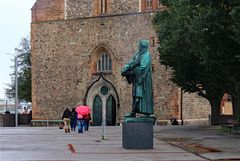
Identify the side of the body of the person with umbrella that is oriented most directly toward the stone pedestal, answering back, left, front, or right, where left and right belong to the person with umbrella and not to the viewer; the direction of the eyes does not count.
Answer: back

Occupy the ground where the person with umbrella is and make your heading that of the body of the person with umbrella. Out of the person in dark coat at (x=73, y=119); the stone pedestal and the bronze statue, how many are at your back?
2

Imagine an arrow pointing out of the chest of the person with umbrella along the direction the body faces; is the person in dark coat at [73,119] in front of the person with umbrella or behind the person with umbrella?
in front

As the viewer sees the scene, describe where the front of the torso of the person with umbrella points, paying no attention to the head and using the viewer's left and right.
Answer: facing away from the viewer

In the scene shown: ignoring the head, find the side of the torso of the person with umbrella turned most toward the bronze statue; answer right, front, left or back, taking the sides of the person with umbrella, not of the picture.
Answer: back

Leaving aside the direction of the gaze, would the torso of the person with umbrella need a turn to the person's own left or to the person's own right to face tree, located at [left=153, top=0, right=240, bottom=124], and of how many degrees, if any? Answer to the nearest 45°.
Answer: approximately 45° to the person's own right

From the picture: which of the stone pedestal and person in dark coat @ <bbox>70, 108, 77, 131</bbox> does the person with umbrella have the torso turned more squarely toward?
the person in dark coat
